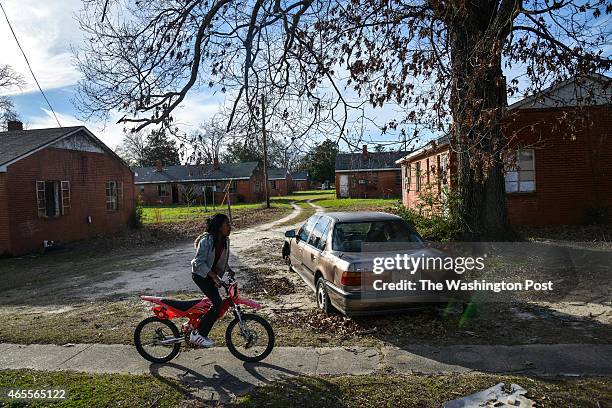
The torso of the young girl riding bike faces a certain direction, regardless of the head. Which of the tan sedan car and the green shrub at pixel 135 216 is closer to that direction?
the tan sedan car

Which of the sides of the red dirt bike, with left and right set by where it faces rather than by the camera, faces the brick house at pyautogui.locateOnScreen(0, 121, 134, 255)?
left

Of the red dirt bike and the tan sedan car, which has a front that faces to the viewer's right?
the red dirt bike

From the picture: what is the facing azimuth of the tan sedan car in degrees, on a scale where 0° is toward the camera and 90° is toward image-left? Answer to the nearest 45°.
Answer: approximately 135°

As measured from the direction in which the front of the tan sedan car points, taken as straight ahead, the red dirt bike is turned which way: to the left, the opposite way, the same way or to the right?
to the right

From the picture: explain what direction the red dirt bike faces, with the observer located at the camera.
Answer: facing to the right of the viewer

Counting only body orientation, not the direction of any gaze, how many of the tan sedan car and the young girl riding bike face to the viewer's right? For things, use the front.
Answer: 1

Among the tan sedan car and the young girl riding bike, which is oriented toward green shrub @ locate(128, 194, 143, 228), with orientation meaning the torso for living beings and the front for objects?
the tan sedan car

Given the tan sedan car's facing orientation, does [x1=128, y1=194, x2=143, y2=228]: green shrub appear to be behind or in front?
in front

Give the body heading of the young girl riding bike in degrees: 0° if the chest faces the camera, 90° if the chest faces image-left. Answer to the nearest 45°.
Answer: approximately 270°

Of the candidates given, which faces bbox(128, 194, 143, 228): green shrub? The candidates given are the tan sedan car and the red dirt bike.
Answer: the tan sedan car

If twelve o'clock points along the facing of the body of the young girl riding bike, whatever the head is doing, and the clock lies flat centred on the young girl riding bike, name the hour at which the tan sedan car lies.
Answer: The tan sedan car is roughly at 11 o'clock from the young girl riding bike.

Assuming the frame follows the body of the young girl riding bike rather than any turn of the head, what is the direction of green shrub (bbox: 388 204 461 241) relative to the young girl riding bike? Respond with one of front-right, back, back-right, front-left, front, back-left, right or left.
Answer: front-left
